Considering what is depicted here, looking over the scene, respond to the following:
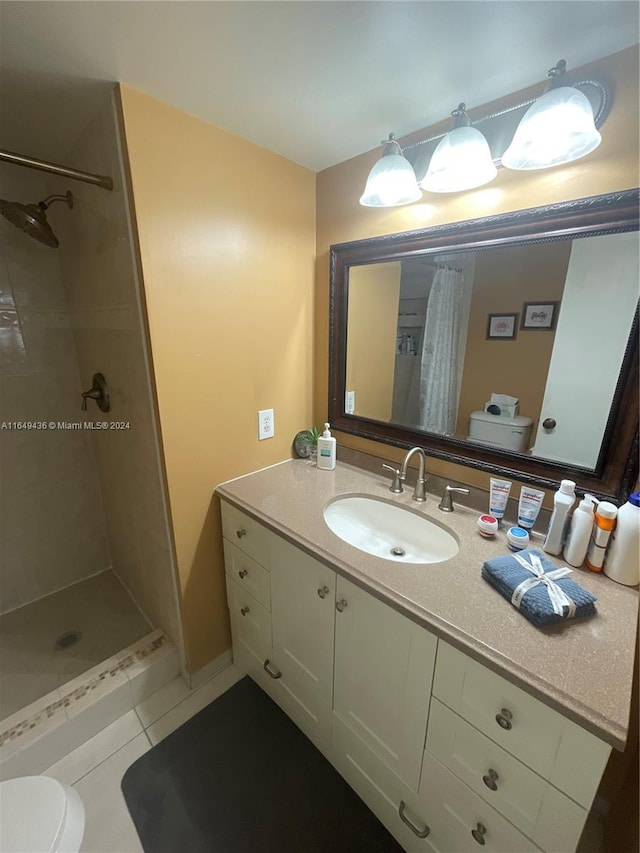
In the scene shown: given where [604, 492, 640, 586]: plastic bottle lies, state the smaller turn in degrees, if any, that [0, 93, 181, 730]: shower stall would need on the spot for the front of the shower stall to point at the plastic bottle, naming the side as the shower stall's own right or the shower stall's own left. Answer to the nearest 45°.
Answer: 0° — it already faces it

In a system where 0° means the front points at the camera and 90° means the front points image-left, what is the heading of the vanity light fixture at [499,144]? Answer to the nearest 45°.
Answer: approximately 45°

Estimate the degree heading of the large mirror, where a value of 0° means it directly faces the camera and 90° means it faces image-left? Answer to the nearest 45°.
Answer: approximately 45°

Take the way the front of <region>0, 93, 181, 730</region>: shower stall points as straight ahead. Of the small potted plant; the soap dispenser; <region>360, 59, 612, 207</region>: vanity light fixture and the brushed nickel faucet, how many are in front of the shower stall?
4

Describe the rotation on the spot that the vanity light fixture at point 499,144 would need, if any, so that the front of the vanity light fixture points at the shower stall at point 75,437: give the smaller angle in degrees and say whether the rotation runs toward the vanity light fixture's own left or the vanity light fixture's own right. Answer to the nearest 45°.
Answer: approximately 45° to the vanity light fixture's own right

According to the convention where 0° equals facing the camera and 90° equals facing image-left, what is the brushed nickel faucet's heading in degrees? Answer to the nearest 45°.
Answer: approximately 45°
